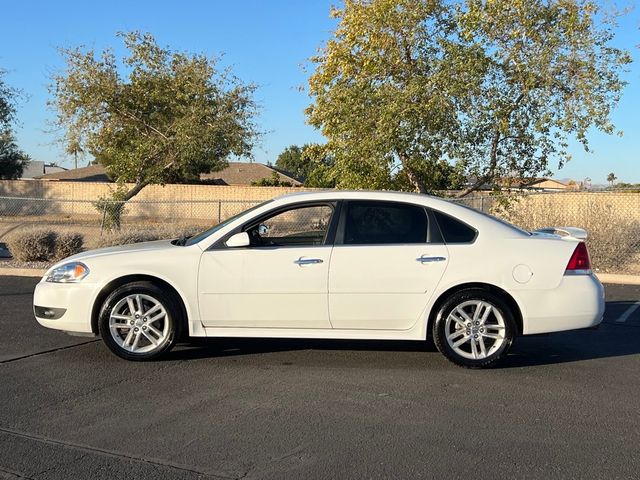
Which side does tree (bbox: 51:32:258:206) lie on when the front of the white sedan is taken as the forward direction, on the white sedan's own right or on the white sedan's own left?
on the white sedan's own right

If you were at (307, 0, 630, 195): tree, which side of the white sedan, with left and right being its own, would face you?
right

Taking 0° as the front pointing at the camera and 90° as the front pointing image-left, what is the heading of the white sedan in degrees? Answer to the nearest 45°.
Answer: approximately 90°
